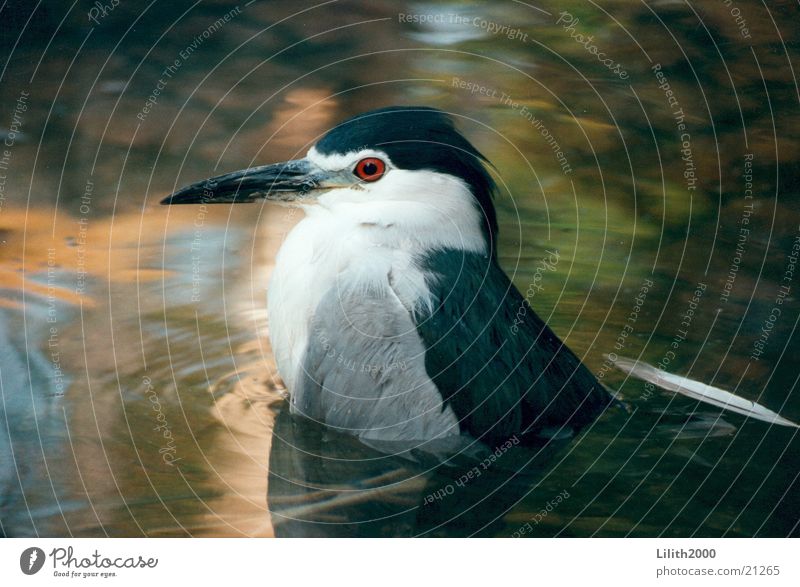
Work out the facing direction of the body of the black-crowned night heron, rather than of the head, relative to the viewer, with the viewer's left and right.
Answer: facing to the left of the viewer
